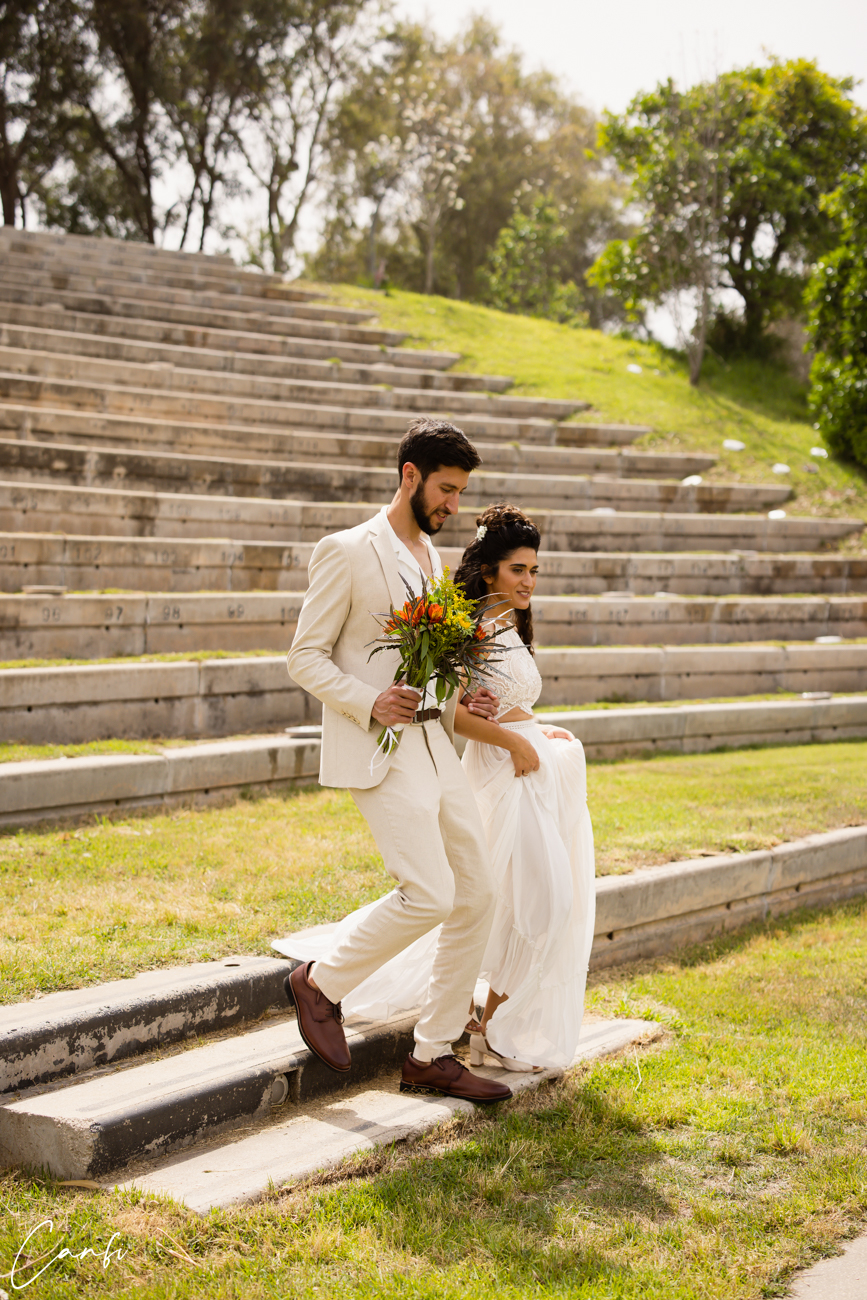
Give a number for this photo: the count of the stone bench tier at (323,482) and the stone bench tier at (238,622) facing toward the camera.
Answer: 2

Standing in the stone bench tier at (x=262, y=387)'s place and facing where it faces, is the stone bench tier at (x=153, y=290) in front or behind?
behind

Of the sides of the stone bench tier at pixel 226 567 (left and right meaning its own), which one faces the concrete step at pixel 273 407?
back

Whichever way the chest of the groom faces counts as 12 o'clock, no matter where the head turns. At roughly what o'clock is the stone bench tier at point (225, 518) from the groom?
The stone bench tier is roughly at 7 o'clock from the groom.

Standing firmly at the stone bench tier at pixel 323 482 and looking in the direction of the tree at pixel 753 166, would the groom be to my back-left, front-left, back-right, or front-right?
back-right

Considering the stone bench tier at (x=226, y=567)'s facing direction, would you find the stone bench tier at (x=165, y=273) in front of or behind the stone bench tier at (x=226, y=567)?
behind

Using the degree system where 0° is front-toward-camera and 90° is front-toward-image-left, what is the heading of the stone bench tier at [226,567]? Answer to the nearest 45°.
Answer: approximately 0°

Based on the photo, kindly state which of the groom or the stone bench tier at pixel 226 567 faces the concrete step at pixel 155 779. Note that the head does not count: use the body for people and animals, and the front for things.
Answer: the stone bench tier

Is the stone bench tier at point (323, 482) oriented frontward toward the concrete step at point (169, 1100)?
yes
